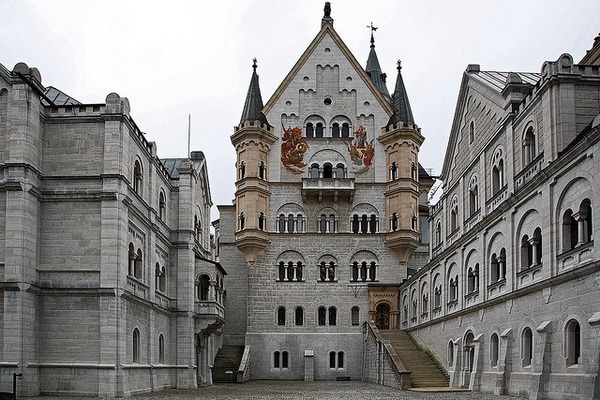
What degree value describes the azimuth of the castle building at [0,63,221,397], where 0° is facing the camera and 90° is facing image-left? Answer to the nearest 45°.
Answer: approximately 270°

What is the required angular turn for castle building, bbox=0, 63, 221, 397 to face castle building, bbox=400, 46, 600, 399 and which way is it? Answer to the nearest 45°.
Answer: approximately 45° to its right
